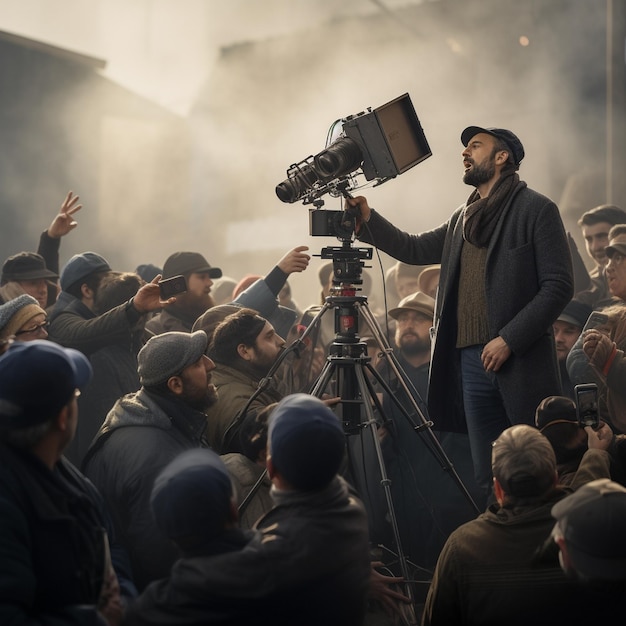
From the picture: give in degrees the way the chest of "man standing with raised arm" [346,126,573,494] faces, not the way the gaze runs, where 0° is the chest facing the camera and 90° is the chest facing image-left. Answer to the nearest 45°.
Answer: approximately 45°

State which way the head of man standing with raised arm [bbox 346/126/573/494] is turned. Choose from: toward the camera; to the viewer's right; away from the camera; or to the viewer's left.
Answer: to the viewer's left

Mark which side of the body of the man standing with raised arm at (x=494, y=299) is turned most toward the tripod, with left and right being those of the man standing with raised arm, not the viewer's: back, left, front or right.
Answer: right
